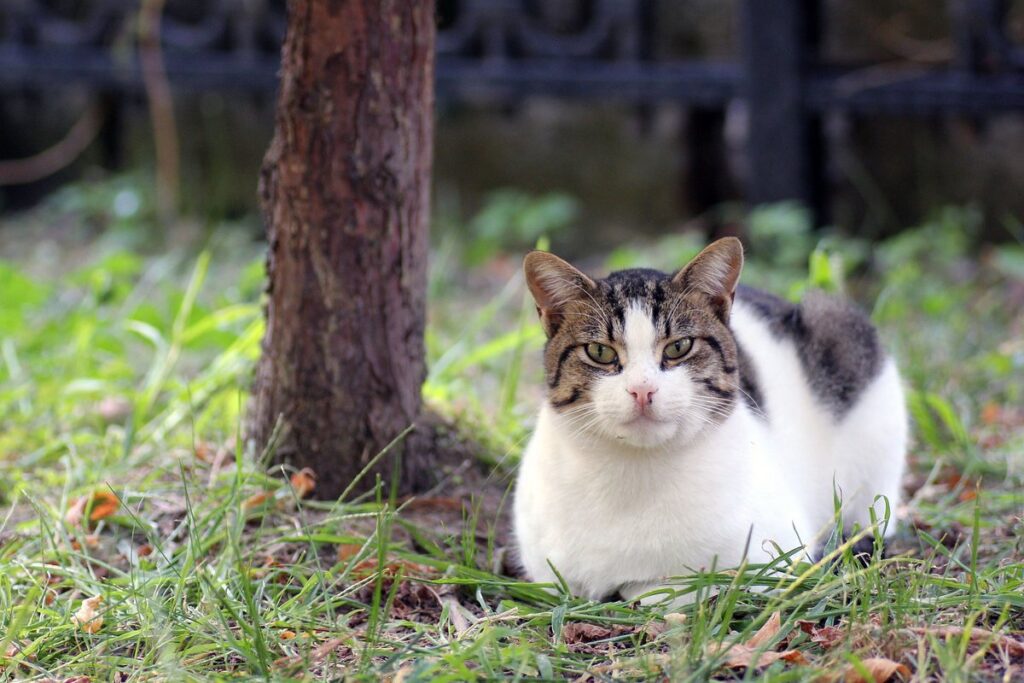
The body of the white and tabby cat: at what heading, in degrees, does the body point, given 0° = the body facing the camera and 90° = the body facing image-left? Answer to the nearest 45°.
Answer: approximately 45°

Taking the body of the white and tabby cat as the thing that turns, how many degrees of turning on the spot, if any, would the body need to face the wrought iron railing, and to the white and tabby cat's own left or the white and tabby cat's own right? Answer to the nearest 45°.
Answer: approximately 135° to the white and tabby cat's own right

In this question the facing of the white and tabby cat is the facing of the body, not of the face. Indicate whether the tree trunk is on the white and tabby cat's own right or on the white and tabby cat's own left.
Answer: on the white and tabby cat's own right

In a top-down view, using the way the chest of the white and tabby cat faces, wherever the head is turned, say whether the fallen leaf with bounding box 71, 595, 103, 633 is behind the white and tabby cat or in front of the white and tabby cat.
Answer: in front

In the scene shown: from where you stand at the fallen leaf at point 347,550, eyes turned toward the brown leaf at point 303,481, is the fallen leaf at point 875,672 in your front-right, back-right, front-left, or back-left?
back-right
